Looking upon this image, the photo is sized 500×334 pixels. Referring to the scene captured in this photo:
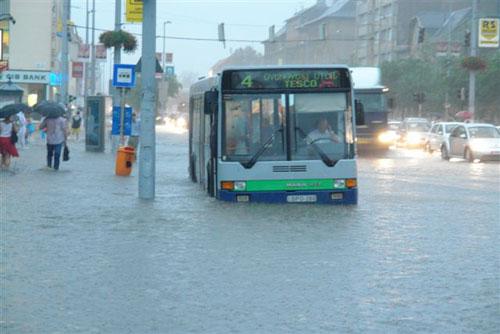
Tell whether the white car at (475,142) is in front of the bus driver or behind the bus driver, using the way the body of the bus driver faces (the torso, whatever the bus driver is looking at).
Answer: behind

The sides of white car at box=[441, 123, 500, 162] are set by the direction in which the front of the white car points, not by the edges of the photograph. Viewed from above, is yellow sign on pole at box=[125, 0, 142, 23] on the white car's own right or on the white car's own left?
on the white car's own right

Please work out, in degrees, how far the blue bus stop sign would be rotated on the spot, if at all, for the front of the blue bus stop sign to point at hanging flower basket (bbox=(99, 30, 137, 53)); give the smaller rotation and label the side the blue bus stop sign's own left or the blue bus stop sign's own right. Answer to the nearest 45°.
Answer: approximately 180°

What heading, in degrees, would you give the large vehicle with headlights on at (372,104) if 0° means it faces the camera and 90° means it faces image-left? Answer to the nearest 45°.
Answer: approximately 0°

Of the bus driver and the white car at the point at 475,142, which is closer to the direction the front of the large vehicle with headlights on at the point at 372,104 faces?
the bus driver

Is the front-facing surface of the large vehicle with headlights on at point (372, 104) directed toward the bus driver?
yes

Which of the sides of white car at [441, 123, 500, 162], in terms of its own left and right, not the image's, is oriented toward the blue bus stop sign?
right

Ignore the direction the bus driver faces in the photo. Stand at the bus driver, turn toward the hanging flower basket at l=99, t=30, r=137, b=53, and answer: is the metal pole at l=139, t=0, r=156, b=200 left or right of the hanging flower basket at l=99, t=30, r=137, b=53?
left

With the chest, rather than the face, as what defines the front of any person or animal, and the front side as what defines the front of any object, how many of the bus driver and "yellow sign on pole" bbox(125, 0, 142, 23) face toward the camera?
2

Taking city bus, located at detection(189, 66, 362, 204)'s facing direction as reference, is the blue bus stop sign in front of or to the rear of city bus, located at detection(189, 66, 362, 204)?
to the rear

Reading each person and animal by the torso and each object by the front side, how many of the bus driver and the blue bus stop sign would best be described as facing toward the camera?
2

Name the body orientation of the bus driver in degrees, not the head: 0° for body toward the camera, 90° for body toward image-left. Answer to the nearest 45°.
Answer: approximately 0°
